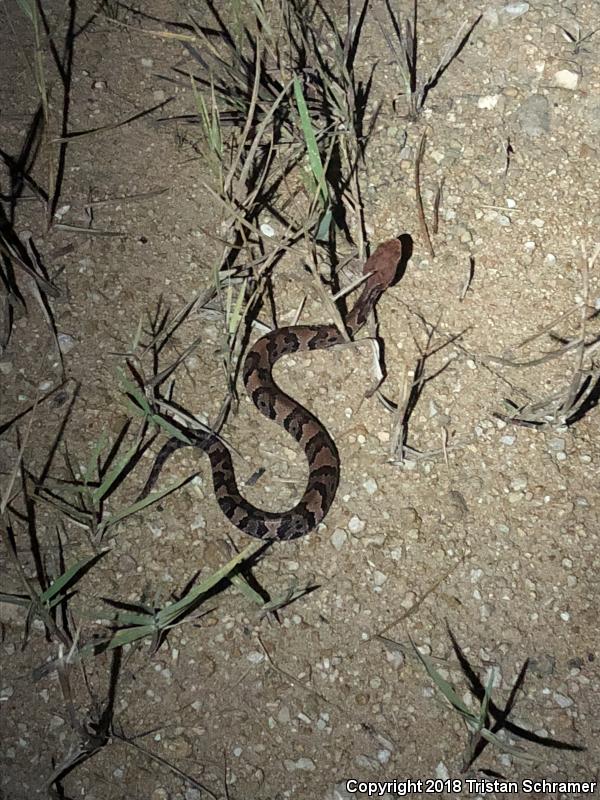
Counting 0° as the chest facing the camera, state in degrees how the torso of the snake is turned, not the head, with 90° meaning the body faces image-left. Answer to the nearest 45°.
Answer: approximately 225°

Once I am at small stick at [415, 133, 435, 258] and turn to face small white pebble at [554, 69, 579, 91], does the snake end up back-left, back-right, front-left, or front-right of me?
back-right

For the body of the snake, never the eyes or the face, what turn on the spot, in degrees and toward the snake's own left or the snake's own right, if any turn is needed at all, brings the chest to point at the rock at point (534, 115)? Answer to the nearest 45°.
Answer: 0° — it already faces it
